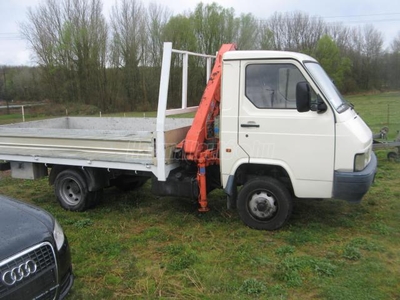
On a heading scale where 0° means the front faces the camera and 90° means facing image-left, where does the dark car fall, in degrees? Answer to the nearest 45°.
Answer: approximately 315°

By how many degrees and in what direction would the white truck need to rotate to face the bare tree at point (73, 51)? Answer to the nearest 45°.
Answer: approximately 90° to its left

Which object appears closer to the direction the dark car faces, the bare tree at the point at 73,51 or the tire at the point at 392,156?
the tire

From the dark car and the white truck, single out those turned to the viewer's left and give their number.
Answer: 0

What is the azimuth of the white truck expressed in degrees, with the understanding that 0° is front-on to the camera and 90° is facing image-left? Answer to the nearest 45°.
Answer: approximately 270°

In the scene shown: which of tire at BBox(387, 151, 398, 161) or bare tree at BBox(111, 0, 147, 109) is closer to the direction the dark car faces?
the tire
